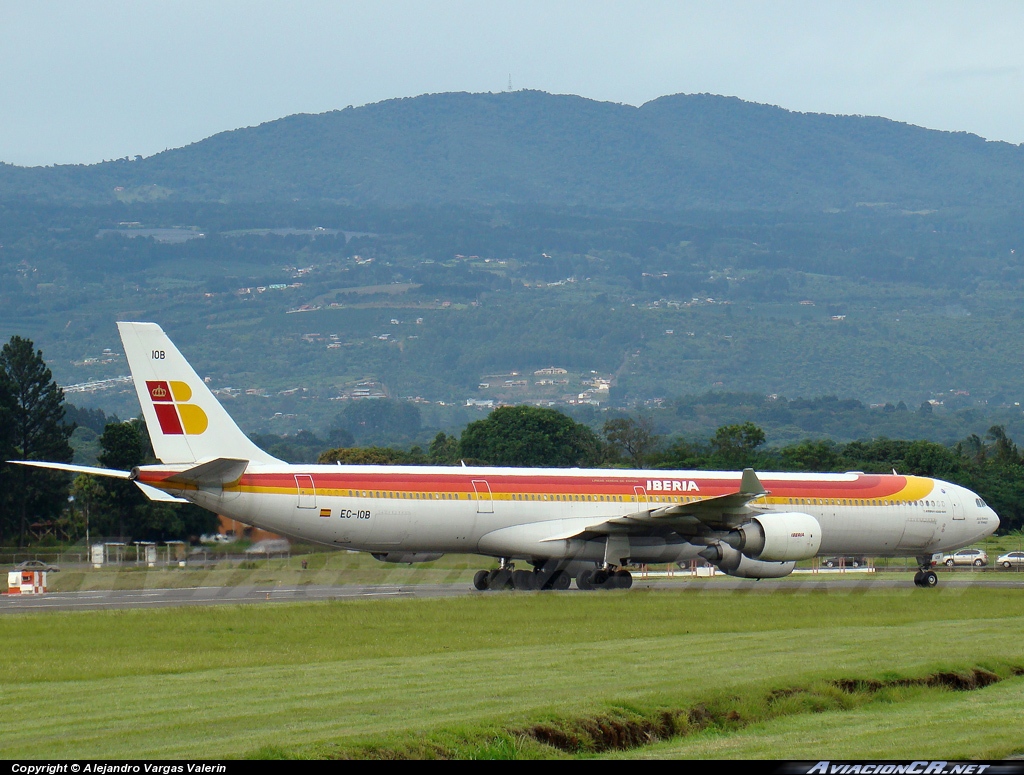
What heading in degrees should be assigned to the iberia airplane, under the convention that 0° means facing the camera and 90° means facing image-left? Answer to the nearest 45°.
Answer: approximately 225°

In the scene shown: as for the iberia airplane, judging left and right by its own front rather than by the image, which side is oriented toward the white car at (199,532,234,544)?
left
